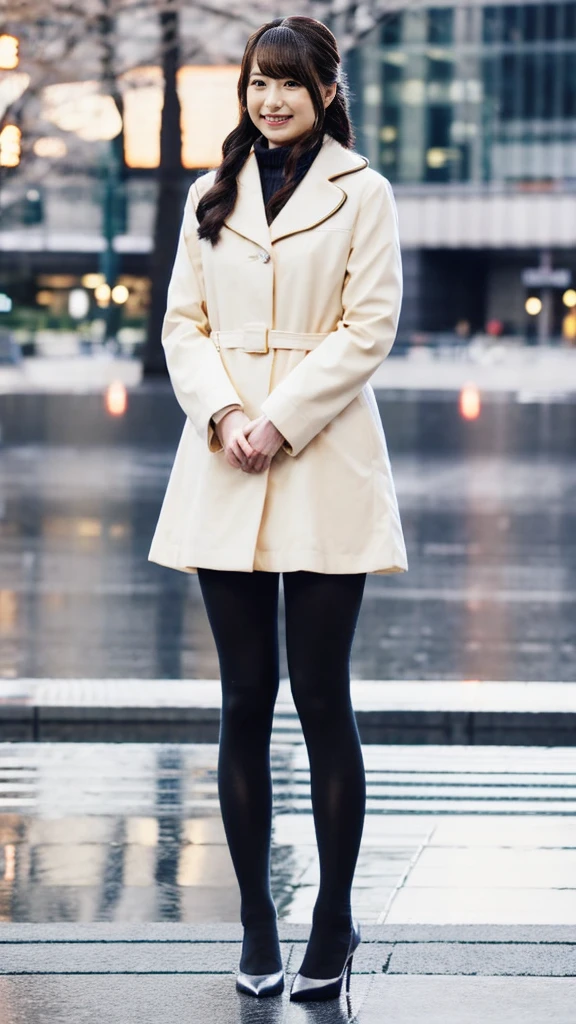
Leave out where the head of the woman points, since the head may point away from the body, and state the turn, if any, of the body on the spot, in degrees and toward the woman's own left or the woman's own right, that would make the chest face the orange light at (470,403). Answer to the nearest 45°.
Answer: approximately 135° to the woman's own right

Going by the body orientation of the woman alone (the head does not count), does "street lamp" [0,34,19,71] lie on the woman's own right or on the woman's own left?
on the woman's own right

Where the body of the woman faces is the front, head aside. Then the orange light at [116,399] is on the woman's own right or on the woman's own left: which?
on the woman's own right

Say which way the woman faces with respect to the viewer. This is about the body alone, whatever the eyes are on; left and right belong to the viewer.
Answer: facing the viewer and to the left of the viewer

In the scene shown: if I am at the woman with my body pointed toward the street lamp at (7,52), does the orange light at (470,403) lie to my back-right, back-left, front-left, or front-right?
front-right
